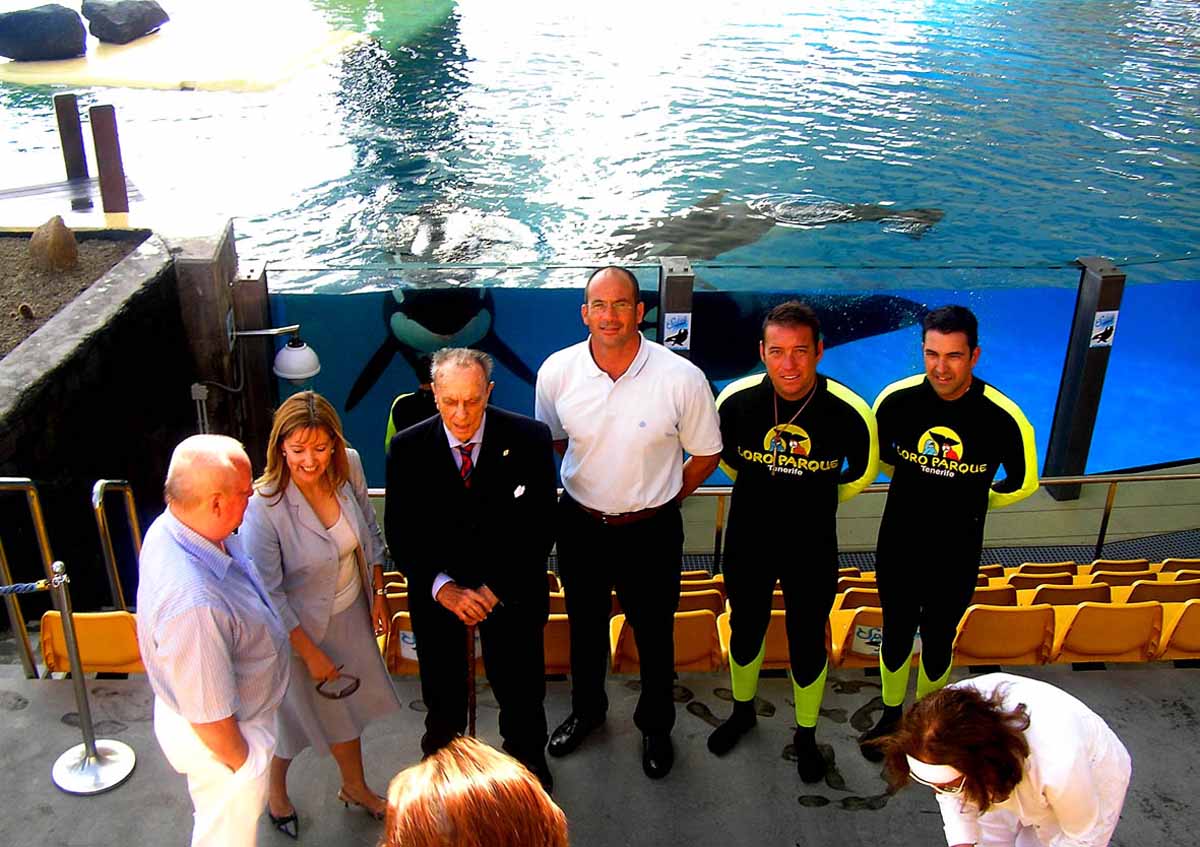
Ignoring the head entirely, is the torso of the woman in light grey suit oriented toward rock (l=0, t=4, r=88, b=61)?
no

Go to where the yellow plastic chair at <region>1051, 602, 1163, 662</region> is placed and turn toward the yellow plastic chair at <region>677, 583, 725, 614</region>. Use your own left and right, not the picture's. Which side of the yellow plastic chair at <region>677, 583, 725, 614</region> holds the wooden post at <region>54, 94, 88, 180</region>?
right

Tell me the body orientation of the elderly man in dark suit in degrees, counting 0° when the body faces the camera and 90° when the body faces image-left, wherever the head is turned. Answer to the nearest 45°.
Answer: approximately 0°

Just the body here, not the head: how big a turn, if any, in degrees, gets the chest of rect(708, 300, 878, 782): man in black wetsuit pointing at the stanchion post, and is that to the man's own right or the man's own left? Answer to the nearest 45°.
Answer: approximately 45° to the man's own right

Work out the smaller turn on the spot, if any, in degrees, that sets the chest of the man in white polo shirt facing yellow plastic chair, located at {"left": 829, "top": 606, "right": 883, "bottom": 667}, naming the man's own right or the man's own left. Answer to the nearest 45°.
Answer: approximately 90° to the man's own left

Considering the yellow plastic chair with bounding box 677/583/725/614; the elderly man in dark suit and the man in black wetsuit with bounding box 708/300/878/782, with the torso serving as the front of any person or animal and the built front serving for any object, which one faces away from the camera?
the yellow plastic chair

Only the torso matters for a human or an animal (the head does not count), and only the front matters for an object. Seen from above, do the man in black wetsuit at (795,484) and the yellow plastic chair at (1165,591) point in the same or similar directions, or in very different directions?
very different directions

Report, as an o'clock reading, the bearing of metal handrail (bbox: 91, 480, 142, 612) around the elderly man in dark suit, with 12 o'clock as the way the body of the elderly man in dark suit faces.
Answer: The metal handrail is roughly at 4 o'clock from the elderly man in dark suit.

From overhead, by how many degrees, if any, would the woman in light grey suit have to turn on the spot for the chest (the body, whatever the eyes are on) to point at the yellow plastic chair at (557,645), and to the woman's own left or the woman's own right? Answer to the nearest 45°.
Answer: approximately 90° to the woman's own left

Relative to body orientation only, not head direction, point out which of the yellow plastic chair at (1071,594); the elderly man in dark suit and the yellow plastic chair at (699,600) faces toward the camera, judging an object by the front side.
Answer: the elderly man in dark suit

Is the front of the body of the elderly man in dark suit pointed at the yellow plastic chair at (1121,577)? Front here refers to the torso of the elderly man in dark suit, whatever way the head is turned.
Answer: no

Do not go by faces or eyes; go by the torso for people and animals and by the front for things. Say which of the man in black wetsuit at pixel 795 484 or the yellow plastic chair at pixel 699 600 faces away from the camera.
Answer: the yellow plastic chair

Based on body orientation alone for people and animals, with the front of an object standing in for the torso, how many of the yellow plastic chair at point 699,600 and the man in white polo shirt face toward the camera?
1

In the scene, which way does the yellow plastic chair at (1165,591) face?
away from the camera

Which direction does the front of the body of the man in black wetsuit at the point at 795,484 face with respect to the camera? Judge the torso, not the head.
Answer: toward the camera

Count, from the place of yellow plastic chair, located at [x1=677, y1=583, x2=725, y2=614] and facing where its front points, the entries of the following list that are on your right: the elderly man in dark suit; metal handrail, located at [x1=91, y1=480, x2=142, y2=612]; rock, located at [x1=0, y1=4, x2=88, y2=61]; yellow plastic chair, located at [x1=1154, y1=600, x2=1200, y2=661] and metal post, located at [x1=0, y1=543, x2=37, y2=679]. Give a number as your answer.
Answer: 1

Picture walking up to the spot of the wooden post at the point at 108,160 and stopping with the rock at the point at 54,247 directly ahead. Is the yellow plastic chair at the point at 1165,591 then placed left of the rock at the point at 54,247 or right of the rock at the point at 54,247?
left

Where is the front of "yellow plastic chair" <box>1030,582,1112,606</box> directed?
away from the camera

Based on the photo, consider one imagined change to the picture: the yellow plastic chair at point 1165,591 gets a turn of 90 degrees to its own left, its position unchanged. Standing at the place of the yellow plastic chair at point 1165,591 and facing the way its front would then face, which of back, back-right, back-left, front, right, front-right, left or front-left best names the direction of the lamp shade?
front

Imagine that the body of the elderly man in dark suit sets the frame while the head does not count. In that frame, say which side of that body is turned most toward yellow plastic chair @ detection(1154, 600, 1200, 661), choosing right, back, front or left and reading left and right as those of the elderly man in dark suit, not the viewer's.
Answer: left

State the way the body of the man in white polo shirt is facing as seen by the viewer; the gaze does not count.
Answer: toward the camera

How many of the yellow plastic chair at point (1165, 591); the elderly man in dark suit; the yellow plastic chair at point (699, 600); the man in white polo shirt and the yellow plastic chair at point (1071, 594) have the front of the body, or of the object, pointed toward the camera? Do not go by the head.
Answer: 2

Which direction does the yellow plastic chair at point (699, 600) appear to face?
away from the camera
